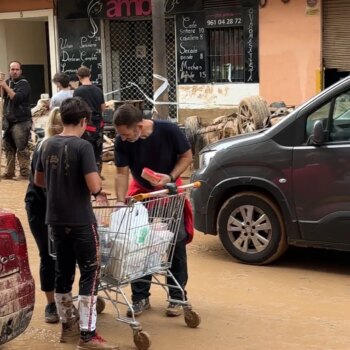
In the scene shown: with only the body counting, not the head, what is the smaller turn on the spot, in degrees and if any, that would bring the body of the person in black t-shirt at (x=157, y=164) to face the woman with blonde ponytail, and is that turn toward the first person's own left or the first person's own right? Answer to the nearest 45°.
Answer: approximately 45° to the first person's own right

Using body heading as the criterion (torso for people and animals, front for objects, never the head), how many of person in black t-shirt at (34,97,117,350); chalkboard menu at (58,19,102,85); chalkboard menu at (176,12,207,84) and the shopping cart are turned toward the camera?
2

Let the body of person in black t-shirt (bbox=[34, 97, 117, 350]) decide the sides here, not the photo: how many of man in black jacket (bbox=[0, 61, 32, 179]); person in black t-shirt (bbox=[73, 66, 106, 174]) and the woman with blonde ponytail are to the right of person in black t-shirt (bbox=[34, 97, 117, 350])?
0

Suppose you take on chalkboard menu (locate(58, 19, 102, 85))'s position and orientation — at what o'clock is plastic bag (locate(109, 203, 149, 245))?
The plastic bag is roughly at 12 o'clock from the chalkboard menu.

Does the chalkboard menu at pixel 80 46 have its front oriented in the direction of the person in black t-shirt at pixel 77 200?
yes

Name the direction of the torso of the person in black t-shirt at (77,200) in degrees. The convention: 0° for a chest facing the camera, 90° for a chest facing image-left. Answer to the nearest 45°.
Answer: approximately 225°

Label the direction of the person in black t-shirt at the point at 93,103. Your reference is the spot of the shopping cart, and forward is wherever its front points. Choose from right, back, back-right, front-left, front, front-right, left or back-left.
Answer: front-right

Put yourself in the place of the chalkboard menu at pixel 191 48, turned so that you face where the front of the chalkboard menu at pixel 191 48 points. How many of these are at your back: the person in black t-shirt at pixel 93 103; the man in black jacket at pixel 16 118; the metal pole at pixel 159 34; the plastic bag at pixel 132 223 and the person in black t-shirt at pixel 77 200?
0

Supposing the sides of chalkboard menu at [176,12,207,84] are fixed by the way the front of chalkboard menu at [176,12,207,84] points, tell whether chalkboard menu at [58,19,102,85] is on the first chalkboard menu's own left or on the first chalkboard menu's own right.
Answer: on the first chalkboard menu's own right

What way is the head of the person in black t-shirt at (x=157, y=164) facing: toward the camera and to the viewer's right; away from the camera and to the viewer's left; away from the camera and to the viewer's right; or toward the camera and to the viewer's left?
toward the camera and to the viewer's left

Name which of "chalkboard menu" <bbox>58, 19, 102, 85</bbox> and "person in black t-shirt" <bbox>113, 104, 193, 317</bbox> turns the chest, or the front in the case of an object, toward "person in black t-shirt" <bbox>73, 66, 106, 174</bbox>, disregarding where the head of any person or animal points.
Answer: the chalkboard menu

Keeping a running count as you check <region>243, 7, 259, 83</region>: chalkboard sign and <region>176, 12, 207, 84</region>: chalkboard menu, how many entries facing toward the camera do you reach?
2

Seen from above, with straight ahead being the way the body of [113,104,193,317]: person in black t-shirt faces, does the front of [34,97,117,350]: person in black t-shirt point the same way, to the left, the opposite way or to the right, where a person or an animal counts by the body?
the opposite way
